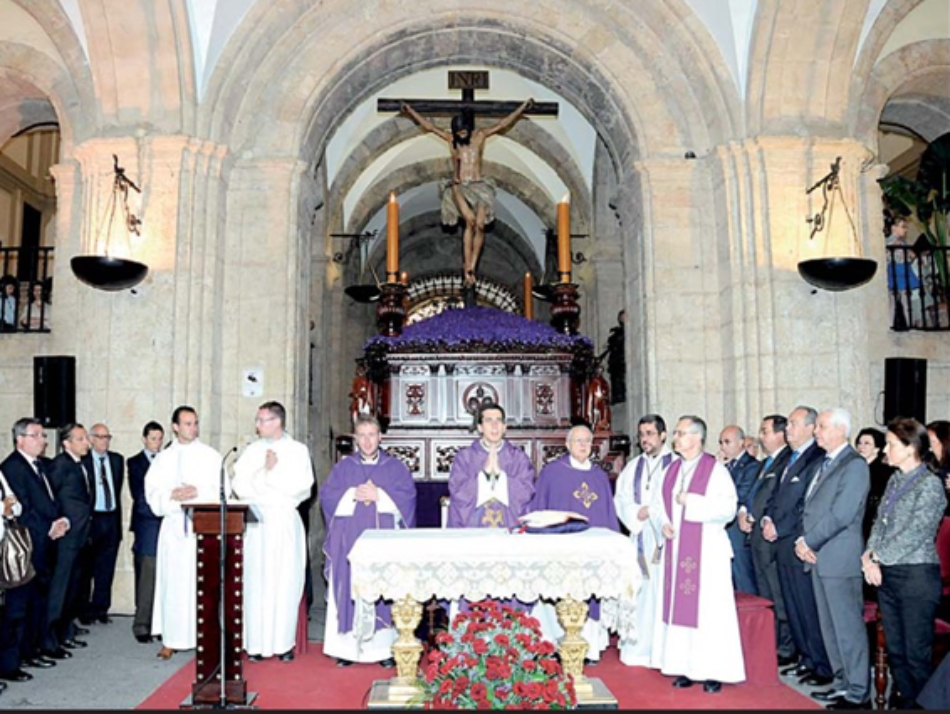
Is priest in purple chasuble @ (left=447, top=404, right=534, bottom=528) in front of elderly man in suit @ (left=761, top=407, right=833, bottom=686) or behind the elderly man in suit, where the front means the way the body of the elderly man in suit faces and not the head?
in front

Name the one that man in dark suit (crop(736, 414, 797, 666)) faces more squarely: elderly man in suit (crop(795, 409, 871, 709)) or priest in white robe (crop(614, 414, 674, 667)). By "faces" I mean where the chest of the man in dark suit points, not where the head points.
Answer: the priest in white robe

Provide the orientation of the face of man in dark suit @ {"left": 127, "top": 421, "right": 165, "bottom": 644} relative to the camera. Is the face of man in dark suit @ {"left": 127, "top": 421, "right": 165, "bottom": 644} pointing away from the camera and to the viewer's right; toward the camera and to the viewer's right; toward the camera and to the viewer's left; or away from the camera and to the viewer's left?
toward the camera and to the viewer's right

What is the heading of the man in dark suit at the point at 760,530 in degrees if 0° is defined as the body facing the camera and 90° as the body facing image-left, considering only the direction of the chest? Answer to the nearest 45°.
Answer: approximately 45°

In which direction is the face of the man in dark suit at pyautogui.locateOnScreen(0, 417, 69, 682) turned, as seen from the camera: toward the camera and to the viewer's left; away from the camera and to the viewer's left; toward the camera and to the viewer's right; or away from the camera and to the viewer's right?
toward the camera and to the viewer's right

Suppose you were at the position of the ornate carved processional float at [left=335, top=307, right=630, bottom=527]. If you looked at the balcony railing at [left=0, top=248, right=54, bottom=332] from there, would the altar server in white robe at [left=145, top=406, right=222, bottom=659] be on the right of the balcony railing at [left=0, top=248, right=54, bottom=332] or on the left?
left

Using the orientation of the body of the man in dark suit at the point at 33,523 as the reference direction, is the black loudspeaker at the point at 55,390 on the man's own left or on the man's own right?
on the man's own left

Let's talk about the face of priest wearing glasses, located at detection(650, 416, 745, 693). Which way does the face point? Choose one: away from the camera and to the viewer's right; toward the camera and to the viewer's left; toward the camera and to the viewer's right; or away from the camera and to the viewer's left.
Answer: toward the camera and to the viewer's left

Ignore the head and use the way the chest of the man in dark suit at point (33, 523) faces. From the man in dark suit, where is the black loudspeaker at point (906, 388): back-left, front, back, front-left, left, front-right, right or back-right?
front-left

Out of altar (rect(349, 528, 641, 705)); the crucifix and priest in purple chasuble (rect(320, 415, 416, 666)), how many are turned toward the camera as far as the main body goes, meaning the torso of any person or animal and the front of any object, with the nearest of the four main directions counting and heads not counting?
3

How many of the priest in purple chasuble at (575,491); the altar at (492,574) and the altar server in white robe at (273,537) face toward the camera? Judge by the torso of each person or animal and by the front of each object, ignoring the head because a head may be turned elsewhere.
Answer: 3

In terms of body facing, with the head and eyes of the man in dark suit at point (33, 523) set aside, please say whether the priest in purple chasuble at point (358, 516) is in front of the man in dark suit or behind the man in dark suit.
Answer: in front

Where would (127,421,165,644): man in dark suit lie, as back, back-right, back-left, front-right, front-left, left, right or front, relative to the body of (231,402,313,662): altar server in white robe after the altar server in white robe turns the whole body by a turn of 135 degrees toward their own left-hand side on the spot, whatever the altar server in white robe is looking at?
left
